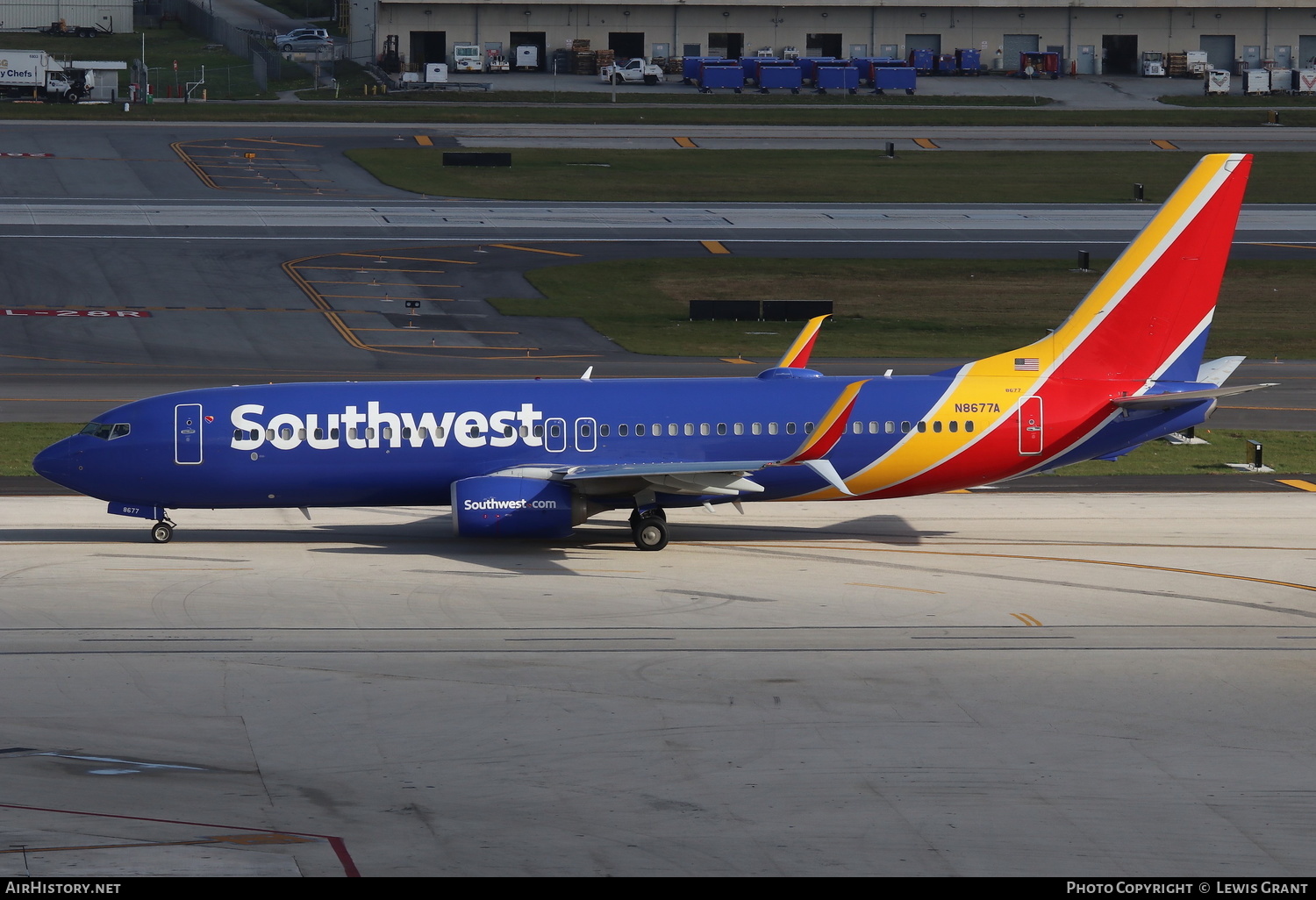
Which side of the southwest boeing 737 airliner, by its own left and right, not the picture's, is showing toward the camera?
left
